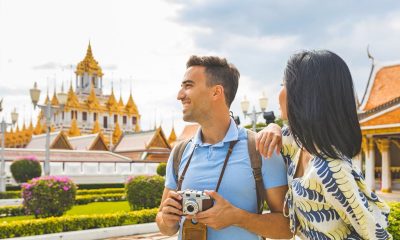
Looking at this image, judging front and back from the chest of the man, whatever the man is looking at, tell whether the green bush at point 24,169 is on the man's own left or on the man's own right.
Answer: on the man's own right

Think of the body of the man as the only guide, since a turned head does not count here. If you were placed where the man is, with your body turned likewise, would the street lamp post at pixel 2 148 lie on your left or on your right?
on your right

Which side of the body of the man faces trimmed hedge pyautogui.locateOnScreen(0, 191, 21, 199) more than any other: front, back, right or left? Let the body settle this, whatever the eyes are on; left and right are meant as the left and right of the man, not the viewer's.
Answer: right

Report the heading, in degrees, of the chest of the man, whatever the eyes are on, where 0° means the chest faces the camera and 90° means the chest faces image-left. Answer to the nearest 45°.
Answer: approximately 45°

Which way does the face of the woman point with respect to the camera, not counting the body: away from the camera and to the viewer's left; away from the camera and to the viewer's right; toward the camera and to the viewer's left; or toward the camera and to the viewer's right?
away from the camera and to the viewer's left

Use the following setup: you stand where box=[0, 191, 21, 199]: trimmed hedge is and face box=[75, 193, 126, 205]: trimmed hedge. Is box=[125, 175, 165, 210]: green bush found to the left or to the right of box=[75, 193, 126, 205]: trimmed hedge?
right

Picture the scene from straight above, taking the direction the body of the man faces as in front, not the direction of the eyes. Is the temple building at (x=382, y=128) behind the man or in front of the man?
behind

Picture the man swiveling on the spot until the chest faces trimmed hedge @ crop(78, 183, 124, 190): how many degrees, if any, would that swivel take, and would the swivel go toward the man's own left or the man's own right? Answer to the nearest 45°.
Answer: approximately 135° to the man's own right

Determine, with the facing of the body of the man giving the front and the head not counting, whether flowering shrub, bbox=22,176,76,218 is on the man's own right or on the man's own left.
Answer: on the man's own right

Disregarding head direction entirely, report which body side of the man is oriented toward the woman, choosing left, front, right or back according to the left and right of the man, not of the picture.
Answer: left
